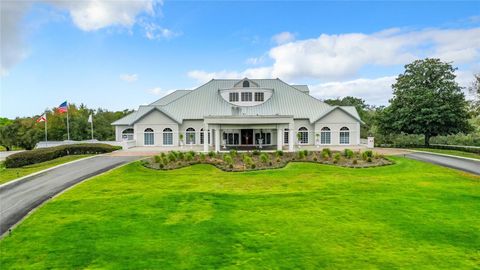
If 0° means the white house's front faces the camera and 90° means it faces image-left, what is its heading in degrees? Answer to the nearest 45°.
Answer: approximately 0°

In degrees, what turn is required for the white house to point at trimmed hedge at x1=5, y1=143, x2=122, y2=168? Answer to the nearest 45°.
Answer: approximately 45° to its right

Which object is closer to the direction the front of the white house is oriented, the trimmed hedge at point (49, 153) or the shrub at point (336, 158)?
the shrub

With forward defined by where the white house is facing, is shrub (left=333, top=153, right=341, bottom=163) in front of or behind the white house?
in front

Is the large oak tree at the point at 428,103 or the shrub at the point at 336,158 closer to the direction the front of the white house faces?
the shrub

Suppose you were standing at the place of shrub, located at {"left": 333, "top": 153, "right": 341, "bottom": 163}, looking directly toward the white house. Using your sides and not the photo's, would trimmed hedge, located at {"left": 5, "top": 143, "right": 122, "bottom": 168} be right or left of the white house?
left

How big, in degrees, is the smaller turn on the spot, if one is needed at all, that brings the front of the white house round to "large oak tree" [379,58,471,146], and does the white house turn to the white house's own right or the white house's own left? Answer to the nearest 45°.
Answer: approximately 90° to the white house's own left
